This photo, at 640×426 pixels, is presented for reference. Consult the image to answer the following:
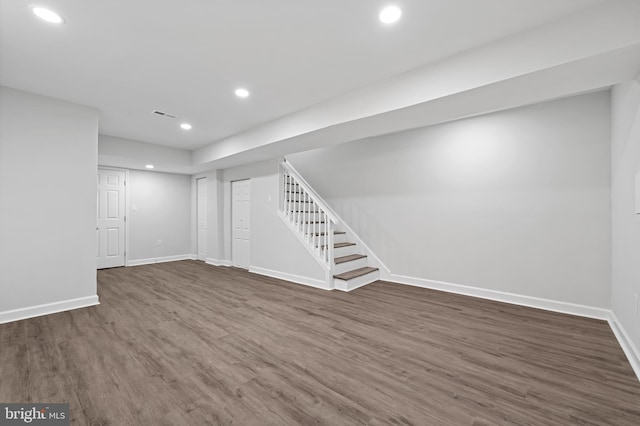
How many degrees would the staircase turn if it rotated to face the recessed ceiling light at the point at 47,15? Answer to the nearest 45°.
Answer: approximately 90° to its right

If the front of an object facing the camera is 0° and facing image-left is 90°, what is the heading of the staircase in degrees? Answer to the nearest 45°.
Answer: approximately 315°

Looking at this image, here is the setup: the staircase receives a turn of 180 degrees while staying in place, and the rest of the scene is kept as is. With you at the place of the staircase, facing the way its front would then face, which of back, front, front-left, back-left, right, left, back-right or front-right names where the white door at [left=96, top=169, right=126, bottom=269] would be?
front-left

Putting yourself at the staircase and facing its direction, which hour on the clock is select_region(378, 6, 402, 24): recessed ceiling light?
The recessed ceiling light is roughly at 1 o'clock from the staircase.

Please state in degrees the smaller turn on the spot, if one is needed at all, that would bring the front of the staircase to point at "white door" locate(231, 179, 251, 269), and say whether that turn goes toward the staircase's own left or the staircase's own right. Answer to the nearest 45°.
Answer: approximately 180°
